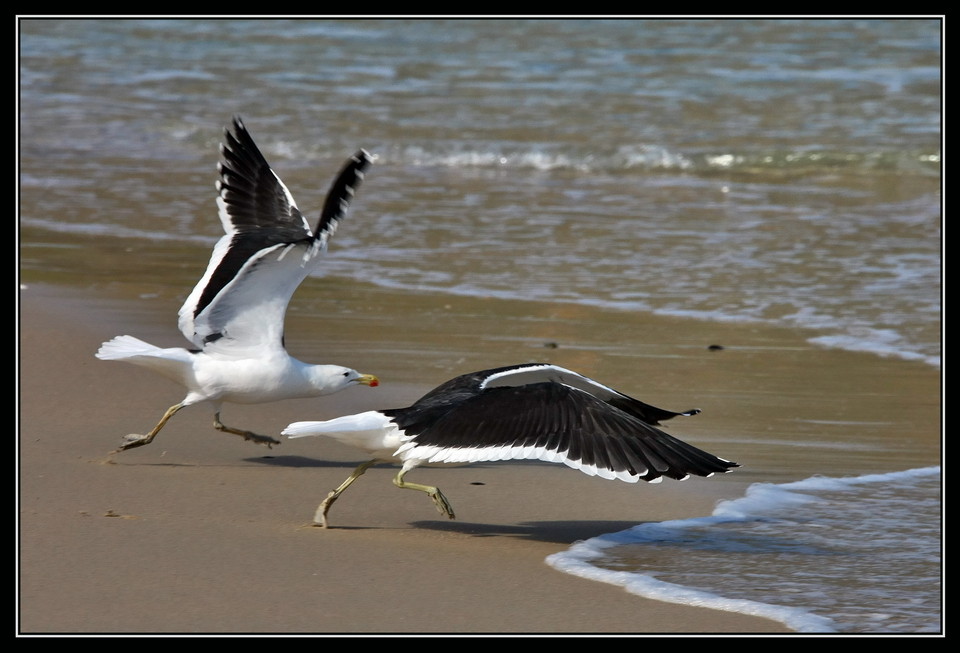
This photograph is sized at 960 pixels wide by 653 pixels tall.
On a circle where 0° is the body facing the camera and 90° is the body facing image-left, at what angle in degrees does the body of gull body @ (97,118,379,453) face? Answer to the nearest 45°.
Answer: approximately 270°

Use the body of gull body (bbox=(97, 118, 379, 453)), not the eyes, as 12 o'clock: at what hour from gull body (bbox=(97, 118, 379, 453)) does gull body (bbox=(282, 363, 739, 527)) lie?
gull body (bbox=(282, 363, 739, 527)) is roughly at 2 o'clock from gull body (bbox=(97, 118, 379, 453)).

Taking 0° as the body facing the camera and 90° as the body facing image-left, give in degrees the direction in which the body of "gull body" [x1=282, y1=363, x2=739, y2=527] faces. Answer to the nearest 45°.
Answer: approximately 270°

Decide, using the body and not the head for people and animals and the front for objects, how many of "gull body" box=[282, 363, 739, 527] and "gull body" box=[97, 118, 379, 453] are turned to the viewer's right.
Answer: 2

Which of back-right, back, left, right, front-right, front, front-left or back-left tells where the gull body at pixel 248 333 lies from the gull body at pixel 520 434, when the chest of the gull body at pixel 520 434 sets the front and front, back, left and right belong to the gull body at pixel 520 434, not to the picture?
back-left
